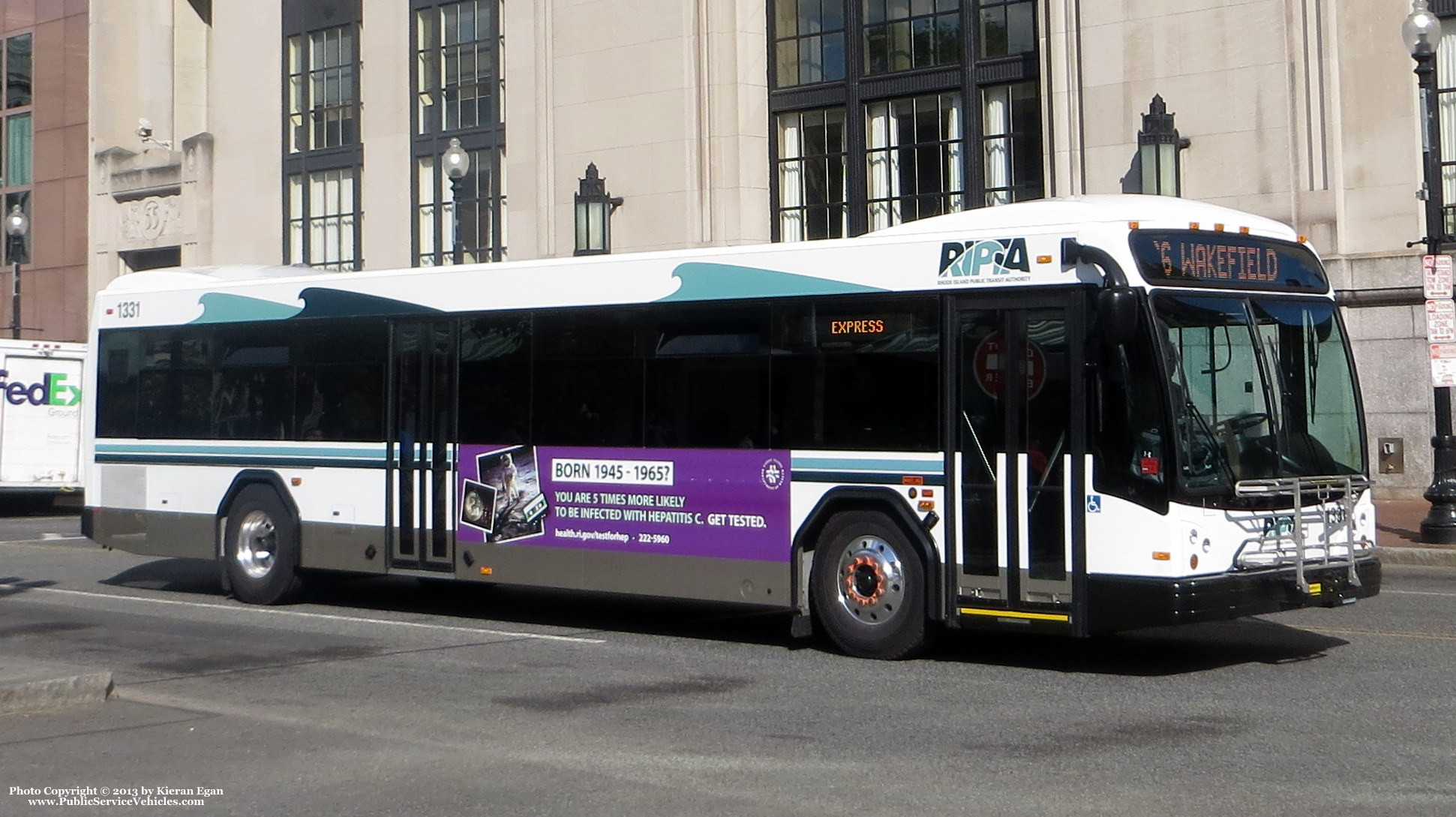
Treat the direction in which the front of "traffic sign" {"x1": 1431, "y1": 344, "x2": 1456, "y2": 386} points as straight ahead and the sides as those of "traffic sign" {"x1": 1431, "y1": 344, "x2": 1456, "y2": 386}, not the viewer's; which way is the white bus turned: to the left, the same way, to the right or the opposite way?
to the left

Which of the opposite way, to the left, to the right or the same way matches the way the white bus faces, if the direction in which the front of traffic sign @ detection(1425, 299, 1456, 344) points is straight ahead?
to the left

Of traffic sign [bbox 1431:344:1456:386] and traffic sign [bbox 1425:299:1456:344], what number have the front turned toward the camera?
2

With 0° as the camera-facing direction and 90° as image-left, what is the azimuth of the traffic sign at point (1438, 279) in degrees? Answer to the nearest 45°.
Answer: approximately 0°

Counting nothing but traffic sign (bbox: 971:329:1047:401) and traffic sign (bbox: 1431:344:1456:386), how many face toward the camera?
2
